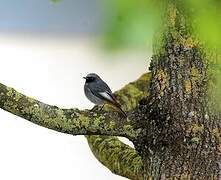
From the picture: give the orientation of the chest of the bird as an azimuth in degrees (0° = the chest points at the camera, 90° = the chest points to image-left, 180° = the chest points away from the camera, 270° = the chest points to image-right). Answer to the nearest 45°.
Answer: approximately 90°
